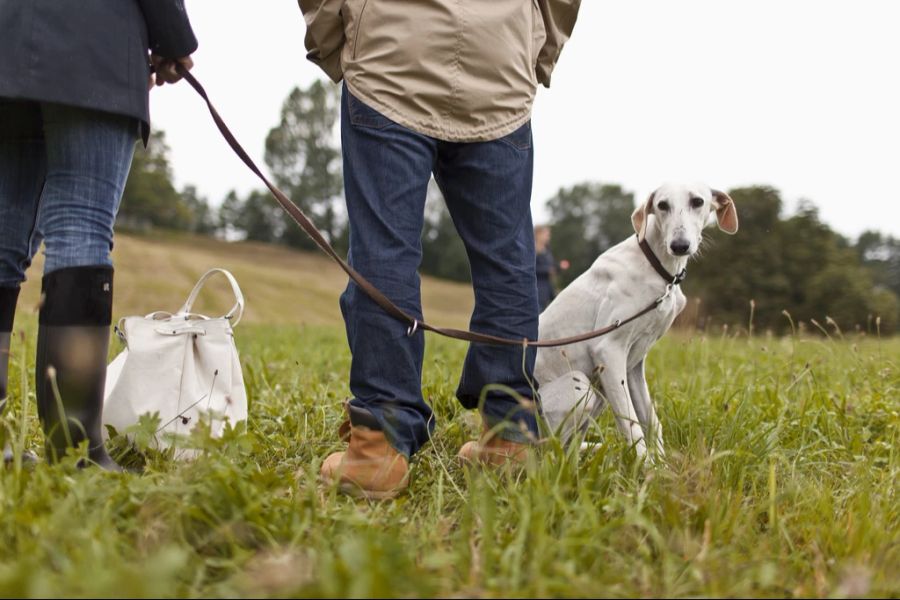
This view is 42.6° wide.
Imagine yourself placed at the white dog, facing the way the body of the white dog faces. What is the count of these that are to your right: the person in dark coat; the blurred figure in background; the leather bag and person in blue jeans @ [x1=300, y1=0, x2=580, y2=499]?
3

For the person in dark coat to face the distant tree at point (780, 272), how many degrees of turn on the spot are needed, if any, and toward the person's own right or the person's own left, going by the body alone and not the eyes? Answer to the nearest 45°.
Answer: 0° — they already face it

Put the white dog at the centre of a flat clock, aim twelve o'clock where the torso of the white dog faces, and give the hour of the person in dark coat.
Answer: The person in dark coat is roughly at 3 o'clock from the white dog.

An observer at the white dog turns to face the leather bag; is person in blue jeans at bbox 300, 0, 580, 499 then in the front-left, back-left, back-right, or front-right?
front-left

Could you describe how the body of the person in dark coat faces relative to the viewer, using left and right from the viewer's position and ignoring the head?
facing away from the viewer and to the right of the viewer

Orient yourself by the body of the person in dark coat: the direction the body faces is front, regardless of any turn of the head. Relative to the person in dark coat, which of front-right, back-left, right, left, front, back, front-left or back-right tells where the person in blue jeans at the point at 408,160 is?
front-right

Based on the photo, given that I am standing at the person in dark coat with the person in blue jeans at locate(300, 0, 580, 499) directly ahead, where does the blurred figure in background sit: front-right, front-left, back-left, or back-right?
front-left

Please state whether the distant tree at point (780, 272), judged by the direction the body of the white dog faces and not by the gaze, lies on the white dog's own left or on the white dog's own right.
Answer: on the white dog's own left

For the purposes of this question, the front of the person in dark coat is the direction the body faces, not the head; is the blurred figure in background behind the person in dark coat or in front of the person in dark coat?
in front

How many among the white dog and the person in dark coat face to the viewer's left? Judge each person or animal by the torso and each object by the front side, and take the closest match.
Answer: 0

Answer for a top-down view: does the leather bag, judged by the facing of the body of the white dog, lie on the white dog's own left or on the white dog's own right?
on the white dog's own right

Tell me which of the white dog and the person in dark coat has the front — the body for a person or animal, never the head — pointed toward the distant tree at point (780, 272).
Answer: the person in dark coat

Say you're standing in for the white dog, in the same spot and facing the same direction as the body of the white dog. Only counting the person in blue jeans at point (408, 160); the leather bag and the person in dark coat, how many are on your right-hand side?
3
